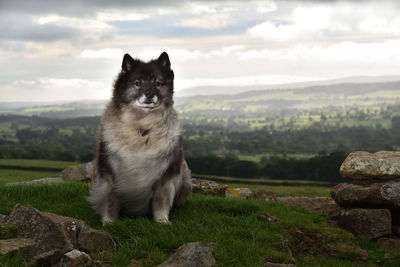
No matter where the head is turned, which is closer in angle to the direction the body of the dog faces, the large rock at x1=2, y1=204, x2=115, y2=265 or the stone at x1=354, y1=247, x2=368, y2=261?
the large rock

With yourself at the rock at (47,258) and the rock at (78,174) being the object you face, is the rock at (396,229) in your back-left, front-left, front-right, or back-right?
front-right

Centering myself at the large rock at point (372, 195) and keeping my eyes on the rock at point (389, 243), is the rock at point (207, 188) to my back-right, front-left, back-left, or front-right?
back-right

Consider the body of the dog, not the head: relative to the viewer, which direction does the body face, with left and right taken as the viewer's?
facing the viewer

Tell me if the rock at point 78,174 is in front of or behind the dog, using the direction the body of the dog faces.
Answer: behind

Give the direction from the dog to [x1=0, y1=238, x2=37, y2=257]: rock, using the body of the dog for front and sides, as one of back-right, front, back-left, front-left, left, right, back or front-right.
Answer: front-right

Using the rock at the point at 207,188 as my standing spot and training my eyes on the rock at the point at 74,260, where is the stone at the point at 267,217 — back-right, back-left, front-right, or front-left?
front-left

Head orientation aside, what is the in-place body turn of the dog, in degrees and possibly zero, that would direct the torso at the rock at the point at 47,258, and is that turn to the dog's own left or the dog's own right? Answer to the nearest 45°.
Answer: approximately 45° to the dog's own right

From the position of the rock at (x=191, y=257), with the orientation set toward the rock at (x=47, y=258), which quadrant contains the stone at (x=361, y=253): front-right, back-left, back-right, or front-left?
back-right

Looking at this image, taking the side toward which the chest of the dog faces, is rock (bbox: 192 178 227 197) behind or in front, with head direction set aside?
behind

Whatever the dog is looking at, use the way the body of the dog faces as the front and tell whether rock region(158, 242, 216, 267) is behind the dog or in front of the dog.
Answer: in front

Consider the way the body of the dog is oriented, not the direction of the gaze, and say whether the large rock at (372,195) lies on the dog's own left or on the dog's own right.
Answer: on the dog's own left

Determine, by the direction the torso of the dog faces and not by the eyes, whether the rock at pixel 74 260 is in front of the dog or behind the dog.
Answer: in front
